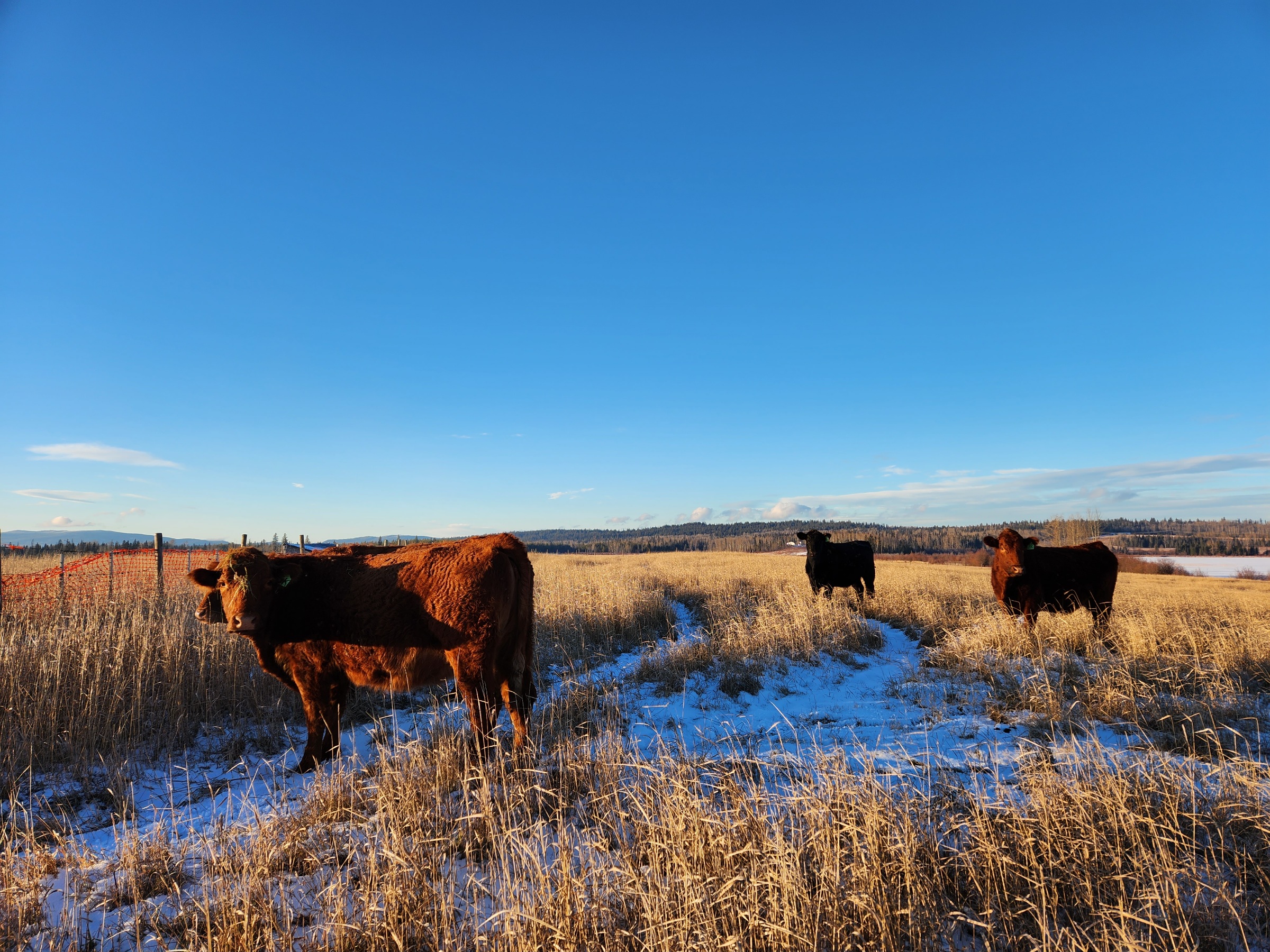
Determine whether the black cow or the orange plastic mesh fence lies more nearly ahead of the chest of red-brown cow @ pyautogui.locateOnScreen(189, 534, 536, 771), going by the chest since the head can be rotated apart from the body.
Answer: the orange plastic mesh fence

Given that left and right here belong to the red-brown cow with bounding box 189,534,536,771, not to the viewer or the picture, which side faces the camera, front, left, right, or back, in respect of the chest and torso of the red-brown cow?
left

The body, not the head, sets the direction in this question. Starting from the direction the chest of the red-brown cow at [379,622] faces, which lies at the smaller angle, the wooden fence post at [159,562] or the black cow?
the wooden fence post

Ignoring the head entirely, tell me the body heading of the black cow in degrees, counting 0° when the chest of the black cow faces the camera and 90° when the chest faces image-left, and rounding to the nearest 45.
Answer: approximately 90°

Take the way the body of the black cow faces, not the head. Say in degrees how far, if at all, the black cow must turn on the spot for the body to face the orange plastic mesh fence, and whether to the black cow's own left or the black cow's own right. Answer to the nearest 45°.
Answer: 0° — it already faces it

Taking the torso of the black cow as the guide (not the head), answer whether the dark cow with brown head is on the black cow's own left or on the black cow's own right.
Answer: on the black cow's own left

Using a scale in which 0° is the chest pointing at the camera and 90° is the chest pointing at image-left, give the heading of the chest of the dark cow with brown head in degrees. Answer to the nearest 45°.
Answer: approximately 90°

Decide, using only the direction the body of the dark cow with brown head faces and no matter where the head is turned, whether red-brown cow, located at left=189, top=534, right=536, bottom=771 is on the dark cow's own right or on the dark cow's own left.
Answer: on the dark cow's own left

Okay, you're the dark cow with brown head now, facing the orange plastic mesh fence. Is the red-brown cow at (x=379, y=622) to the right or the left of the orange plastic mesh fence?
left

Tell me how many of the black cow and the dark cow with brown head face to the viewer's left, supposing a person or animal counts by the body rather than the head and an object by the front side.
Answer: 2
